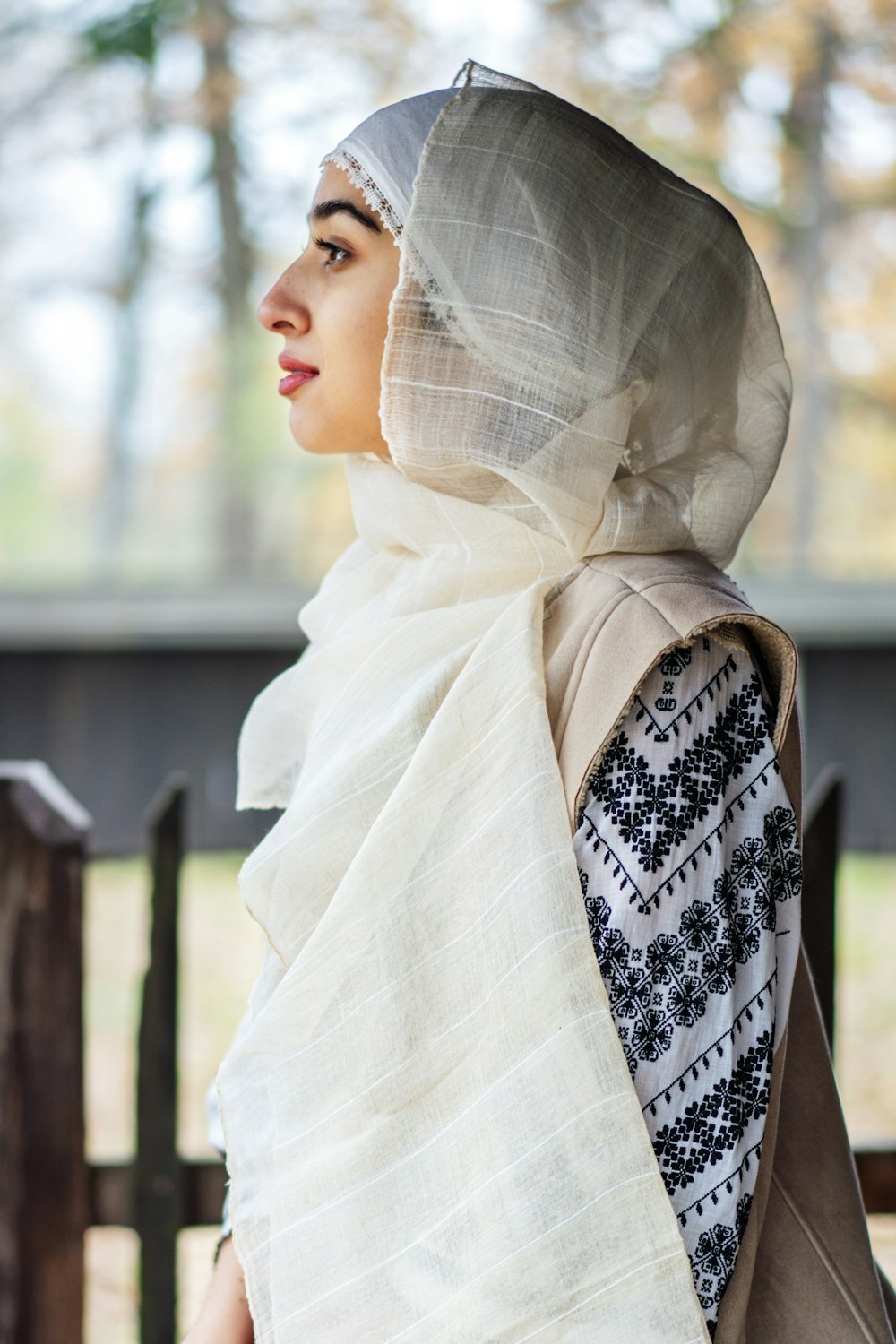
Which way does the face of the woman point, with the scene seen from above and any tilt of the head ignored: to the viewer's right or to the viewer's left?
to the viewer's left

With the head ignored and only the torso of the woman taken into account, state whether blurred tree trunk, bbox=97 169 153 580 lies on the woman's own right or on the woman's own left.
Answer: on the woman's own right

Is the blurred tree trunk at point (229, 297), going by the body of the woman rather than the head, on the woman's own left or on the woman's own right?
on the woman's own right

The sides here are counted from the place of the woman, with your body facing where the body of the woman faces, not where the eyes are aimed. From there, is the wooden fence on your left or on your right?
on your right

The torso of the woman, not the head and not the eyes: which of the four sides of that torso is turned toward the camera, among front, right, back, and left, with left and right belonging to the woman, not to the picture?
left
